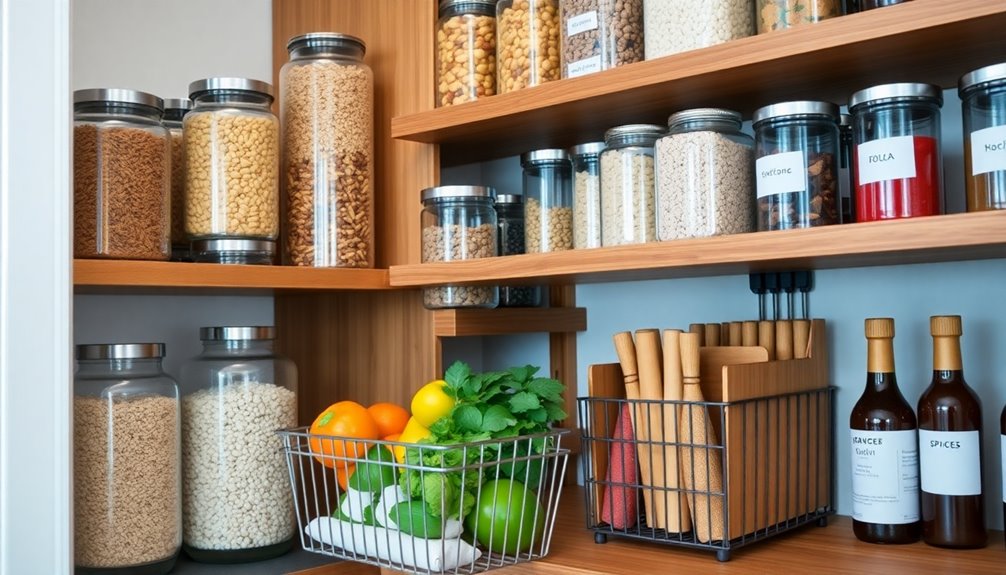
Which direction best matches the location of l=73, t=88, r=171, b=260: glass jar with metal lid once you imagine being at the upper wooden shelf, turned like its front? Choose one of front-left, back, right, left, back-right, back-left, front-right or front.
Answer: front-right

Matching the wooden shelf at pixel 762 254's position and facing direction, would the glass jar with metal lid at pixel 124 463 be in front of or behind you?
in front

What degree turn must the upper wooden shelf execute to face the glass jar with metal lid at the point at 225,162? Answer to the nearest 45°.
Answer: approximately 45° to its right

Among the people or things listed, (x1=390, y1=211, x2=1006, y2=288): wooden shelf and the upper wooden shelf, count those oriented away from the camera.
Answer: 0

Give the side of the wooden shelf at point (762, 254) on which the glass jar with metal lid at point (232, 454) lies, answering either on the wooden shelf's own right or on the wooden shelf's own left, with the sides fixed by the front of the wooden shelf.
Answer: on the wooden shelf's own right

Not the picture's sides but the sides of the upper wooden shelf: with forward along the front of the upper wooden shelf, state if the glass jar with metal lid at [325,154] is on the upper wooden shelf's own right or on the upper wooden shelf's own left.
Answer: on the upper wooden shelf's own right

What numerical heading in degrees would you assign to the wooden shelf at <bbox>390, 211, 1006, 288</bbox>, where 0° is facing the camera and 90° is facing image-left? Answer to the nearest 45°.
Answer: approximately 45°

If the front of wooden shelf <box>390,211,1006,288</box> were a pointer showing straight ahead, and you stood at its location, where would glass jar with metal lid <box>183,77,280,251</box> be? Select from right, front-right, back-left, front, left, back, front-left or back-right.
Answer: front-right
